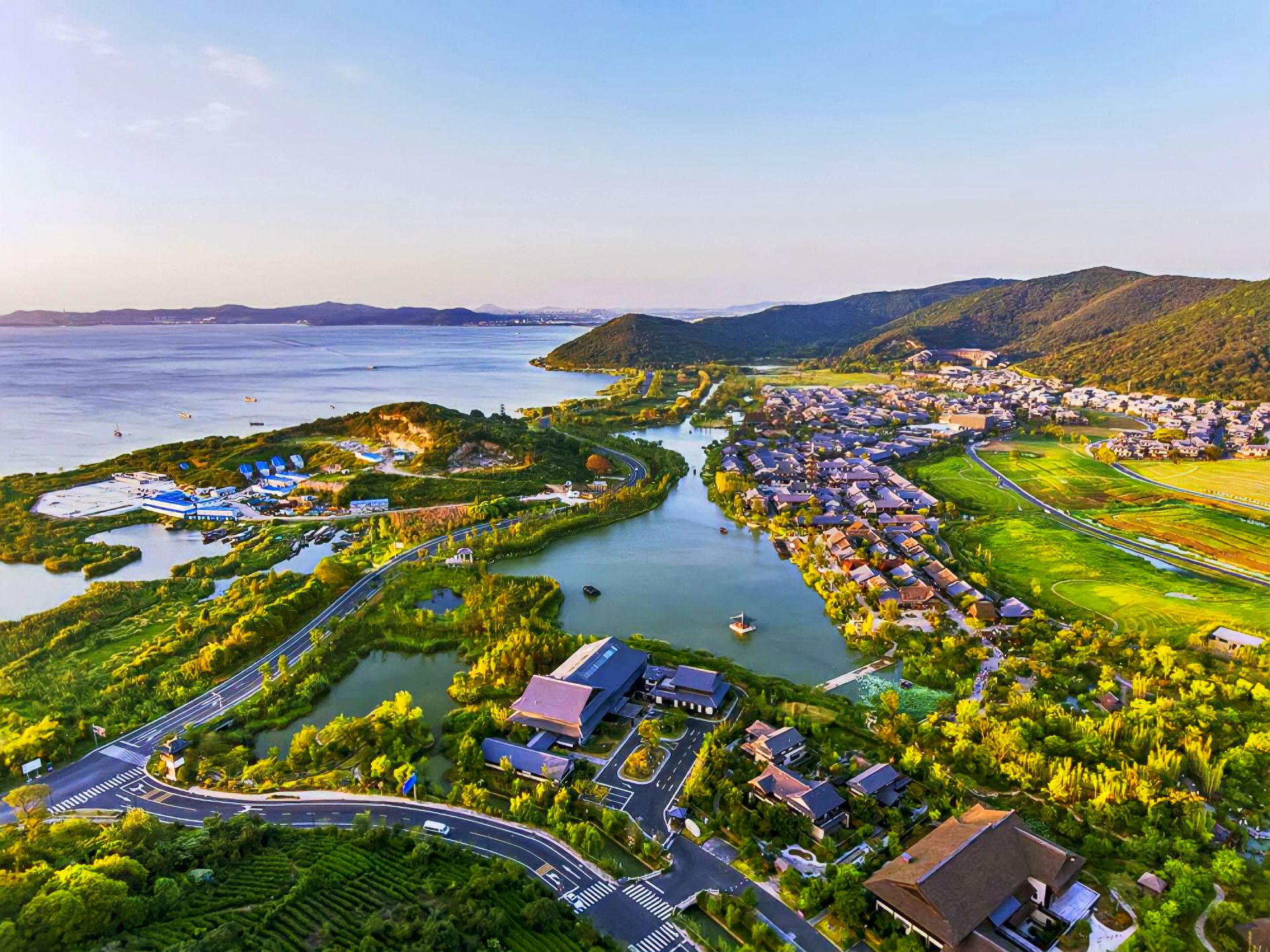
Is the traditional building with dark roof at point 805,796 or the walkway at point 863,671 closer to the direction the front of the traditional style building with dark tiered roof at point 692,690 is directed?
the traditional building with dark roof

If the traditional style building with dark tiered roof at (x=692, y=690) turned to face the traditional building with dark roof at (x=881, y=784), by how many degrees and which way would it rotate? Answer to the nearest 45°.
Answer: approximately 45° to its left

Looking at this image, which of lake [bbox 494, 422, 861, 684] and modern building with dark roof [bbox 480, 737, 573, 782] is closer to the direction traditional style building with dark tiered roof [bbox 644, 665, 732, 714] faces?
the modern building with dark roof

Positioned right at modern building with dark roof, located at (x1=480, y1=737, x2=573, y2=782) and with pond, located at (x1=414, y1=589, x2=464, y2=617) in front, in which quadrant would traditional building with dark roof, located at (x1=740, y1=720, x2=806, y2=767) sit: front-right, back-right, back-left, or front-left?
back-right

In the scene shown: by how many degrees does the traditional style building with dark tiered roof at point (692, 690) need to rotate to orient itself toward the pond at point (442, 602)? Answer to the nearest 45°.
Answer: approximately 135° to its right

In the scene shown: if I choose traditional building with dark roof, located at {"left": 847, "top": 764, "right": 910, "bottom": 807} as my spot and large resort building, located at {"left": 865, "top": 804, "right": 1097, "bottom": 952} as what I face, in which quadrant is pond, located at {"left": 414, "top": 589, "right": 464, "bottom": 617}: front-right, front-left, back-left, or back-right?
back-right

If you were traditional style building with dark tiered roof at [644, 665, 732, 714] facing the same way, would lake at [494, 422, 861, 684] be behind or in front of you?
behind

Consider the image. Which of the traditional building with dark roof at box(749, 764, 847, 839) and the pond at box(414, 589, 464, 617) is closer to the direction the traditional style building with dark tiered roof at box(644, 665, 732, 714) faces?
the traditional building with dark roof

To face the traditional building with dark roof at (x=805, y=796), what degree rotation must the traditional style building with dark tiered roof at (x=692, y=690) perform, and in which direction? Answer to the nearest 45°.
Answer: approximately 45° to its left

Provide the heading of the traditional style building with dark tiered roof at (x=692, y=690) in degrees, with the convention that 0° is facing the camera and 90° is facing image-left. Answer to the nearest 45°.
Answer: approximately 0°

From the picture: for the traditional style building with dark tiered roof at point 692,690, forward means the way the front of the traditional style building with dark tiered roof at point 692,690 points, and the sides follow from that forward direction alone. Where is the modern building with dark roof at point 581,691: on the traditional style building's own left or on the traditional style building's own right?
on the traditional style building's own right
